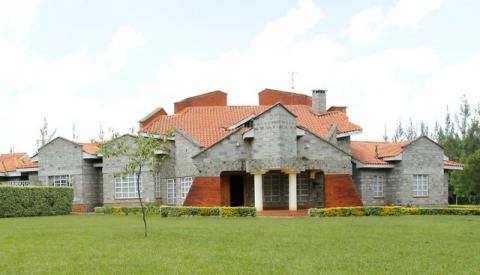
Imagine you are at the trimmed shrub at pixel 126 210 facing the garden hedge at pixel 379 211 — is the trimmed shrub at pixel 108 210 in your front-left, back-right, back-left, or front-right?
back-left

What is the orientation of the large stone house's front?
toward the camera

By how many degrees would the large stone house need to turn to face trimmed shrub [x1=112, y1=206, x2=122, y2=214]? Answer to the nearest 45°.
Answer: approximately 90° to its right

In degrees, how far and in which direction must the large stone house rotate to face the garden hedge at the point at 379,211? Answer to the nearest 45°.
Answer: approximately 45° to its left
